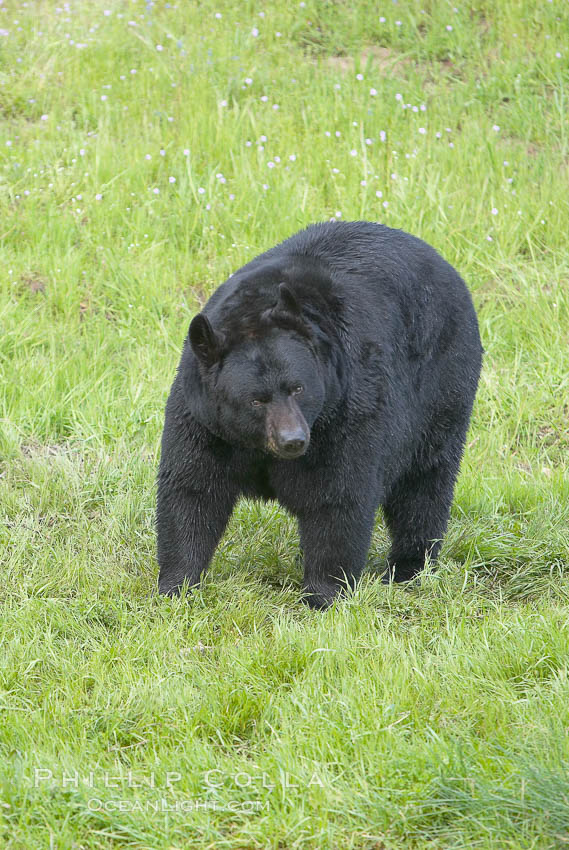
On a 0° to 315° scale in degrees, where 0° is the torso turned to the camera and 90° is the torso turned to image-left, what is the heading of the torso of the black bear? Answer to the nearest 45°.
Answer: approximately 45°
